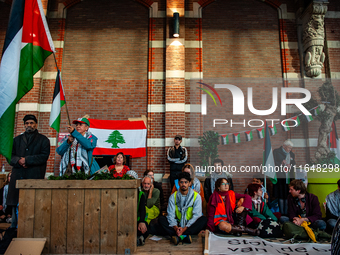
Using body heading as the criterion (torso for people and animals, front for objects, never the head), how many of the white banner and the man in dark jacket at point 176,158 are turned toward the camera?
2

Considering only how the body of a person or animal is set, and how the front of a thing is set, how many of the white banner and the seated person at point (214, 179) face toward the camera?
2

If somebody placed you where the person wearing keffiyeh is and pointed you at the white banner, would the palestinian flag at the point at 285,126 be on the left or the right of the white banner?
left
